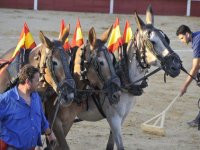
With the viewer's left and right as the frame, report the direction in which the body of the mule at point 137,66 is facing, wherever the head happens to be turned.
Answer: facing the viewer and to the right of the viewer

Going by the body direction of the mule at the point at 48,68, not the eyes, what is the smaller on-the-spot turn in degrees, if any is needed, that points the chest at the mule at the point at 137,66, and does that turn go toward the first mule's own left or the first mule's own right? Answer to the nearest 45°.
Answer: approximately 90° to the first mule's own left

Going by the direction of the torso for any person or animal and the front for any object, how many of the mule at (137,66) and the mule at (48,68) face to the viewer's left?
0

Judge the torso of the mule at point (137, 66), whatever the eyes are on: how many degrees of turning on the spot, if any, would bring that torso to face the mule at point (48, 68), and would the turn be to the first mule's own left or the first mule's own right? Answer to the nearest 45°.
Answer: approximately 90° to the first mule's own right

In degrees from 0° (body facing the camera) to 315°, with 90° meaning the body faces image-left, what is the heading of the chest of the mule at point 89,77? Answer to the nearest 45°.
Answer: approximately 315°

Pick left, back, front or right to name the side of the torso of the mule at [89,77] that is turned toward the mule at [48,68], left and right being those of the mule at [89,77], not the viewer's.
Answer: right
